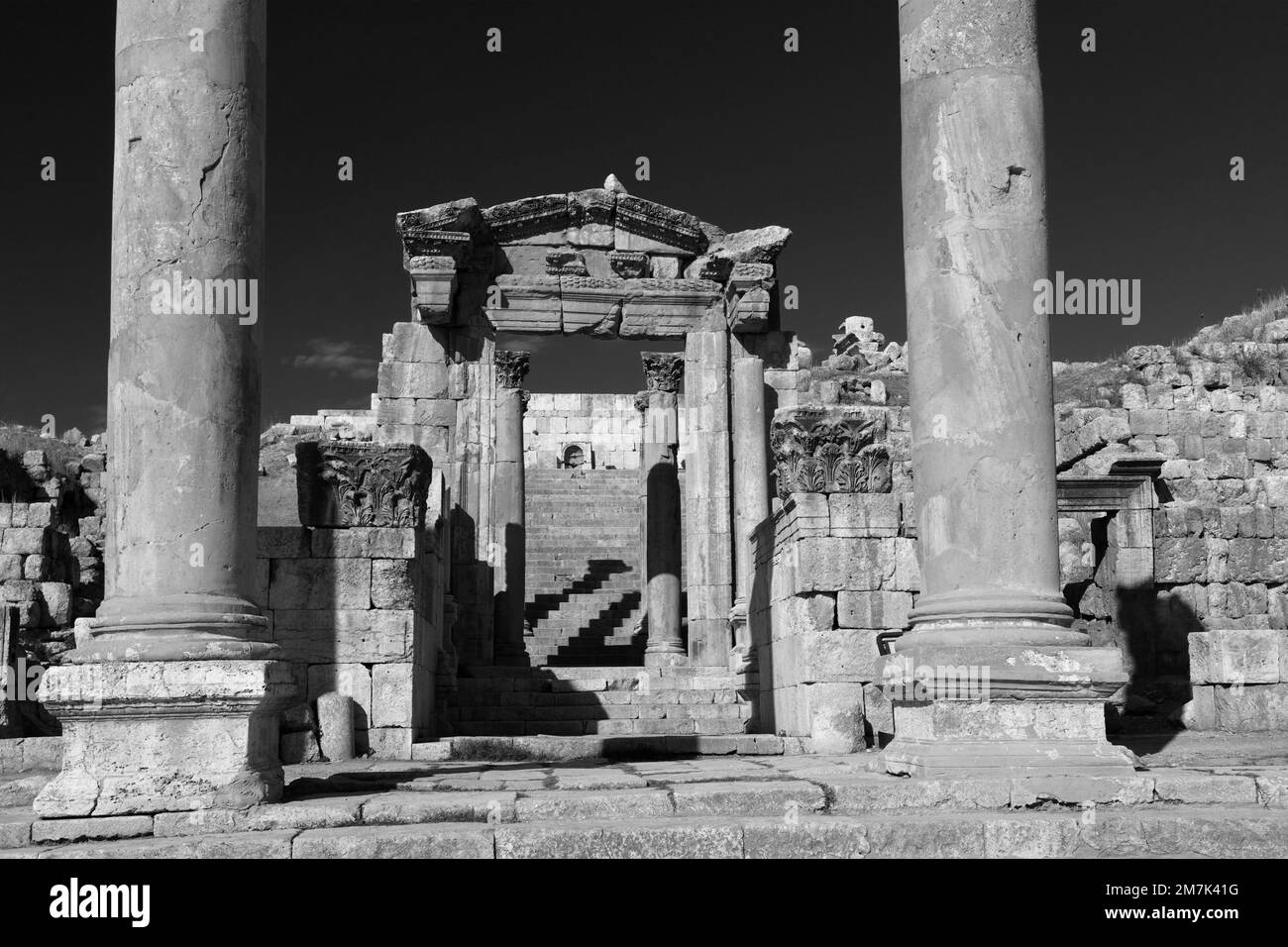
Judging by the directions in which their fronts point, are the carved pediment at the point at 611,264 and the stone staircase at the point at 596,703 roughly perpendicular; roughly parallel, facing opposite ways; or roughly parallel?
roughly parallel

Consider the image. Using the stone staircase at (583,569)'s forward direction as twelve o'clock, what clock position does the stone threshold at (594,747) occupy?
The stone threshold is roughly at 12 o'clock from the stone staircase.

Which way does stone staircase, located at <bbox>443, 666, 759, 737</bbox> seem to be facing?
toward the camera

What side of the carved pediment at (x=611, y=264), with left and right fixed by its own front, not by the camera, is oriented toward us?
front

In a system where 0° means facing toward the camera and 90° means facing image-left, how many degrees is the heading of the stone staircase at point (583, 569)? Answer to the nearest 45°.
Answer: approximately 0°

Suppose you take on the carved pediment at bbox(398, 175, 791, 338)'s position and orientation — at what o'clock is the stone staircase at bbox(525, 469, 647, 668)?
The stone staircase is roughly at 6 o'clock from the carved pediment.

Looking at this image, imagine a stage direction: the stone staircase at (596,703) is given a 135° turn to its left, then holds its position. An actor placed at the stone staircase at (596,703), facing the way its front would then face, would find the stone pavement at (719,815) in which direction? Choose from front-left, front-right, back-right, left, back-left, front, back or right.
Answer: back-right

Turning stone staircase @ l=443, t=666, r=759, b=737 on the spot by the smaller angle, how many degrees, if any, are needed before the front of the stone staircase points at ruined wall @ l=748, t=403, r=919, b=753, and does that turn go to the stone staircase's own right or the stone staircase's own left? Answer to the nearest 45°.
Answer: approximately 45° to the stone staircase's own left

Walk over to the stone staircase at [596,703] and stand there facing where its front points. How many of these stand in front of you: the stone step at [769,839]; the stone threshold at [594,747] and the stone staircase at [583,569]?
2

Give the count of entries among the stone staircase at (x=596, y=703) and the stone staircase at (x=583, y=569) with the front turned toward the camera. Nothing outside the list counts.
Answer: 2

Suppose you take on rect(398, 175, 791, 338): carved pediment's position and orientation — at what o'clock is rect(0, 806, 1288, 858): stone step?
The stone step is roughly at 12 o'clock from the carved pediment.

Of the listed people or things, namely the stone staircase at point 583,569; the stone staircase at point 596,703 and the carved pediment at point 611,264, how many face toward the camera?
3
